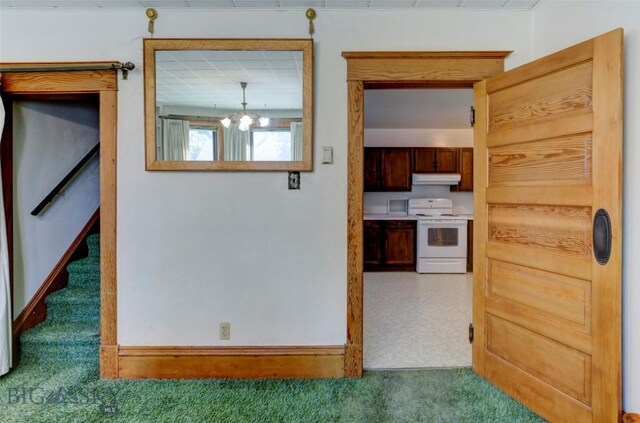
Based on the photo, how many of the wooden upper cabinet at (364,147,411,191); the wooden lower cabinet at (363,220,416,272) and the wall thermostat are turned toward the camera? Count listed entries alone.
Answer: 3

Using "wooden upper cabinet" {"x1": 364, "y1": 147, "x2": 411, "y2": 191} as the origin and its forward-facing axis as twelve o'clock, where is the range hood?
The range hood is roughly at 9 o'clock from the wooden upper cabinet.

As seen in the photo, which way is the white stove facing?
toward the camera

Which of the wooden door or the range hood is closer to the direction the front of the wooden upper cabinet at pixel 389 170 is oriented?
the wooden door

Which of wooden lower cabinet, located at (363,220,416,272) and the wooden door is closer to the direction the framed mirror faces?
the wooden door

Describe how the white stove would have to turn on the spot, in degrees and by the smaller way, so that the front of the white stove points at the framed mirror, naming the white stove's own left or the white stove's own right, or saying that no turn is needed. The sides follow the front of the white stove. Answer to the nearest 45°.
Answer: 0° — it already faces it

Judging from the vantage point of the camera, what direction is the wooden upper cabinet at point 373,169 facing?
facing the viewer

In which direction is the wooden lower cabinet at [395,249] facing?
toward the camera

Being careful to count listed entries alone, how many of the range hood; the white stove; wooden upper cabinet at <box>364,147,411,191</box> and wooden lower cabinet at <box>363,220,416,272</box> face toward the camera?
4

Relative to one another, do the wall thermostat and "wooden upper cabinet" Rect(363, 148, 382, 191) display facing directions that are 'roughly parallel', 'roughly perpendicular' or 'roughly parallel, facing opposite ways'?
roughly parallel

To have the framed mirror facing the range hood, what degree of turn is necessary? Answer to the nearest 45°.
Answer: approximately 135° to its left

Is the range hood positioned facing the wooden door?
yes
